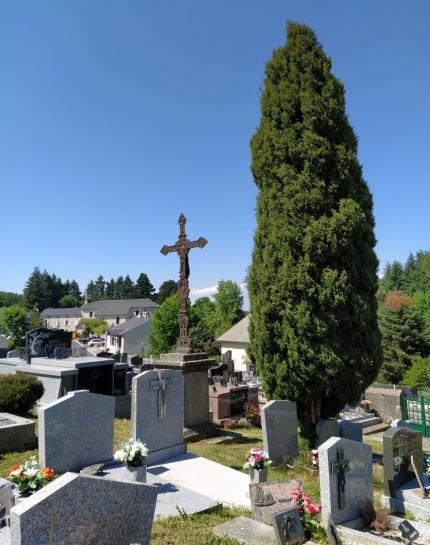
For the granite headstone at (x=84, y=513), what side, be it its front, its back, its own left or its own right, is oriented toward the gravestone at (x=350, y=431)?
left

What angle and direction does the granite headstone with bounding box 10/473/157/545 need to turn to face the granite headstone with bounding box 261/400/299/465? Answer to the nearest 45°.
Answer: approximately 90° to its left

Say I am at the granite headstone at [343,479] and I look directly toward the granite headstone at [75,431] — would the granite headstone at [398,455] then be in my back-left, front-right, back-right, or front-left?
back-right

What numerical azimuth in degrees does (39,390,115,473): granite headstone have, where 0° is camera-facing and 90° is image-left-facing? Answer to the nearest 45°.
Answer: approximately 315°

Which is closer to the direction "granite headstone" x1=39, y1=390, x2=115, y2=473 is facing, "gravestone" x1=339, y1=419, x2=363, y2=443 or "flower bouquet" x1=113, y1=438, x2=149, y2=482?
the flower bouquet

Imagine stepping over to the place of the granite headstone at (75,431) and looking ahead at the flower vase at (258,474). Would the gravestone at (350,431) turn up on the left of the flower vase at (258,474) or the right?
left

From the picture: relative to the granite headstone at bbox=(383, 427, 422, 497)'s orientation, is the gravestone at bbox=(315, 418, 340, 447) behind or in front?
behind

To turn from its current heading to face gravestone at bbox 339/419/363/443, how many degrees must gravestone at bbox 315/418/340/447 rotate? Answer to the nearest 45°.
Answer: approximately 90° to its left

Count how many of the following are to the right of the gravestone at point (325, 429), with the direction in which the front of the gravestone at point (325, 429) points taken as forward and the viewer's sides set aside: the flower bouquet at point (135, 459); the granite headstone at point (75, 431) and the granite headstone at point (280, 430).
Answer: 3
